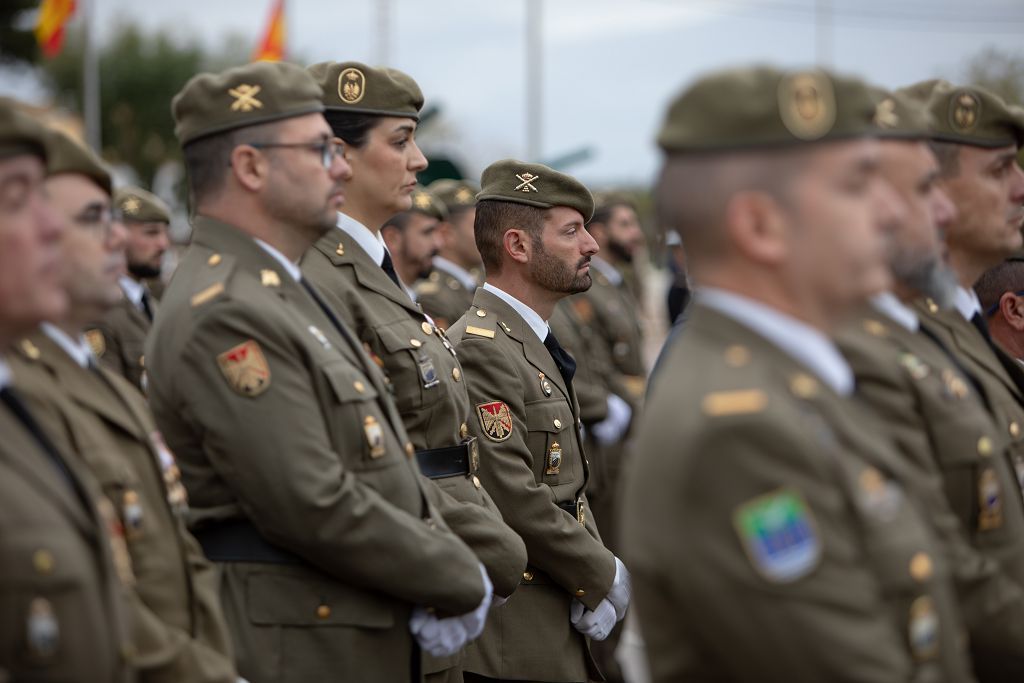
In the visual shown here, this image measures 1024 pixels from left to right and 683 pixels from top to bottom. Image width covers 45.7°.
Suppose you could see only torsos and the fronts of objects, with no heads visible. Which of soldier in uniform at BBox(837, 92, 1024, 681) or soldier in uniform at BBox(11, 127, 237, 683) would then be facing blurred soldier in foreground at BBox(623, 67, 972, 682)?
soldier in uniform at BBox(11, 127, 237, 683)

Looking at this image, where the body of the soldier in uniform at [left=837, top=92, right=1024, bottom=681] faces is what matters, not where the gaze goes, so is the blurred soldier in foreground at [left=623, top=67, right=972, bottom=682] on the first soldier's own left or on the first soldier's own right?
on the first soldier's own right

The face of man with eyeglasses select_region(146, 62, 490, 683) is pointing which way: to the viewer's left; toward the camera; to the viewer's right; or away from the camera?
to the viewer's right

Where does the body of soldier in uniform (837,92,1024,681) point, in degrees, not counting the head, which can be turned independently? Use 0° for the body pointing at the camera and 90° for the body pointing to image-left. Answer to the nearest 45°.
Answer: approximately 270°

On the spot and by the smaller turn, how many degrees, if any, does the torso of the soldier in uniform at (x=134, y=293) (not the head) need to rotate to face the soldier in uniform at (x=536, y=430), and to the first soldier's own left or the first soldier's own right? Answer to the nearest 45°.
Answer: approximately 45° to the first soldier's own right

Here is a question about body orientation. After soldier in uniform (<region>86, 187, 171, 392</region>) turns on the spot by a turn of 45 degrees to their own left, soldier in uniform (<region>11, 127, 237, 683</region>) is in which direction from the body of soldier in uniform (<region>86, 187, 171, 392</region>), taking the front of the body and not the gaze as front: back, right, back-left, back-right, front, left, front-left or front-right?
right

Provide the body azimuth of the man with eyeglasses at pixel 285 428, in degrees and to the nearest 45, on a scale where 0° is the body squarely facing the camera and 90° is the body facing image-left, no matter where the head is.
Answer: approximately 270°

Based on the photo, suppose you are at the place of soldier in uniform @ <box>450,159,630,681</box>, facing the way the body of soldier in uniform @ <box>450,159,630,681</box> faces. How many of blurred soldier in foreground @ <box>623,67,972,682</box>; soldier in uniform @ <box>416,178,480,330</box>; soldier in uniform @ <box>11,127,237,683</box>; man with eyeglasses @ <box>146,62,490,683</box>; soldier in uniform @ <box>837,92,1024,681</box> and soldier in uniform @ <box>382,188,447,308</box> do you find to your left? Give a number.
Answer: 2

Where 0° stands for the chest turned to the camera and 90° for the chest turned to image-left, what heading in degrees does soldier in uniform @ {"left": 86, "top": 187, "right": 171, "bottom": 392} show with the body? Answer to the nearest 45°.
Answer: approximately 315°

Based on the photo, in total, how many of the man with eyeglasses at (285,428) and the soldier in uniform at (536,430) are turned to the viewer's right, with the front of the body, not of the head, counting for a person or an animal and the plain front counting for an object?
2

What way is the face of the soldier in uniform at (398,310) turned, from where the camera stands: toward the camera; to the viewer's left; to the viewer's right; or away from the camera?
to the viewer's right

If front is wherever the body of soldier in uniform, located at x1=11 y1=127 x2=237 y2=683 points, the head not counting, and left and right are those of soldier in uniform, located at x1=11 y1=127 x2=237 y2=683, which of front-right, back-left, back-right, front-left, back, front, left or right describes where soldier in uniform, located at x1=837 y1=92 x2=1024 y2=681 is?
front-left

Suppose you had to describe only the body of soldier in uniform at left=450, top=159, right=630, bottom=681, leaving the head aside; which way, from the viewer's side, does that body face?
to the viewer's right

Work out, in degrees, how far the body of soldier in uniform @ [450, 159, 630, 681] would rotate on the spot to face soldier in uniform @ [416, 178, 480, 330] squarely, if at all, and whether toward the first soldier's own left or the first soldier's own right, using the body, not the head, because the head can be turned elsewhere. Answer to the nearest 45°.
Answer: approximately 90° to the first soldier's own left

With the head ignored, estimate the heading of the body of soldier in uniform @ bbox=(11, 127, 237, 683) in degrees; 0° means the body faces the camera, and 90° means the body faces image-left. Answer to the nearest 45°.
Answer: approximately 315°

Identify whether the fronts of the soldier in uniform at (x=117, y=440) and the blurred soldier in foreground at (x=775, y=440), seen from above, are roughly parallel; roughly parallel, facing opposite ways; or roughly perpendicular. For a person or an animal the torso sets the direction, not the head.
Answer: roughly parallel

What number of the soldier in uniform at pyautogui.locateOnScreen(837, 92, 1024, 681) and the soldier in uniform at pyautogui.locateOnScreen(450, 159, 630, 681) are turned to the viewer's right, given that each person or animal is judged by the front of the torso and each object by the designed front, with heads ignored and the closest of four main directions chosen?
2

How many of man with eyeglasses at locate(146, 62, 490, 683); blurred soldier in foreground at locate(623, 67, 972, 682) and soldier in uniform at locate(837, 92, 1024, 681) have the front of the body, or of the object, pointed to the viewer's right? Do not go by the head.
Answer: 3
